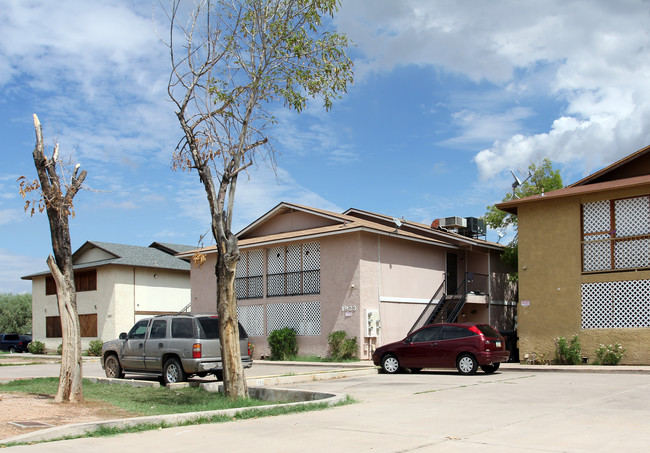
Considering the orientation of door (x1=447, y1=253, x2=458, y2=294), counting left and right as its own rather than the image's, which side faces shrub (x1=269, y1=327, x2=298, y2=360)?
right

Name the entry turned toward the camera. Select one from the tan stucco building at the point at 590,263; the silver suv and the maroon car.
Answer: the tan stucco building

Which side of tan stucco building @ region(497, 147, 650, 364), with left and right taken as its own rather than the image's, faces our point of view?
front

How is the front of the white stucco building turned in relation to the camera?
facing the viewer and to the left of the viewer

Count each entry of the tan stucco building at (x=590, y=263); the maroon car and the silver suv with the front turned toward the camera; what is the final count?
1

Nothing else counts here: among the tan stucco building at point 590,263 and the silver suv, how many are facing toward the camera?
1

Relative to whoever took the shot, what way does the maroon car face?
facing away from the viewer and to the left of the viewer

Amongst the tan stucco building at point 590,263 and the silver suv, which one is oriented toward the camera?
the tan stucco building

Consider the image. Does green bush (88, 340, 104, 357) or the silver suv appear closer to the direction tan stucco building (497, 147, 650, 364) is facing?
the silver suv

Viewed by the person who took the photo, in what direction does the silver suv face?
facing away from the viewer and to the left of the viewer

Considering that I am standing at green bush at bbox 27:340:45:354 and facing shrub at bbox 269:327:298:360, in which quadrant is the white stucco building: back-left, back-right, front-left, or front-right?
front-left

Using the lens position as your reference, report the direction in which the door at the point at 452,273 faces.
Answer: facing the viewer and to the right of the viewer

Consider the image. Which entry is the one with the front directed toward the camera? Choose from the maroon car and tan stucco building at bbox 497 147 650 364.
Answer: the tan stucco building

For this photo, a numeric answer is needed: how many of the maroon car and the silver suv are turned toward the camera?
0
